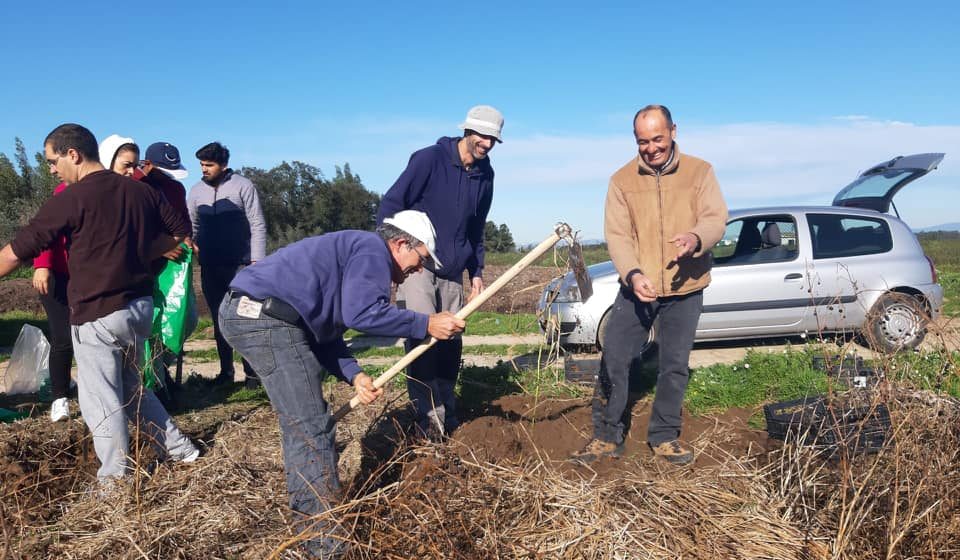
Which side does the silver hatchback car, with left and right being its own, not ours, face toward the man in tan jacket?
left

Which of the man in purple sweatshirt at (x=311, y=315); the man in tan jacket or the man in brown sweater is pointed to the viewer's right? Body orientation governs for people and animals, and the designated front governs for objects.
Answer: the man in purple sweatshirt

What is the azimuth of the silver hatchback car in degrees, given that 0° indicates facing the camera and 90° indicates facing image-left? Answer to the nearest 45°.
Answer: approximately 90°

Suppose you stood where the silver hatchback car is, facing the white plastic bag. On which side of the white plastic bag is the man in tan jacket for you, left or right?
left

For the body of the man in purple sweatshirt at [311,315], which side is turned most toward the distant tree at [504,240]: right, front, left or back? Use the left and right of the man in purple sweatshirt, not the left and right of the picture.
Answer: left

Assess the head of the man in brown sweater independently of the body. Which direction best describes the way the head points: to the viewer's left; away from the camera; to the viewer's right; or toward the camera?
to the viewer's left

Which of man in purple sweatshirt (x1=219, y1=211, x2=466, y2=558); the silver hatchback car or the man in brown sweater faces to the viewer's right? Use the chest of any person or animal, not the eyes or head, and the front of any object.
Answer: the man in purple sweatshirt

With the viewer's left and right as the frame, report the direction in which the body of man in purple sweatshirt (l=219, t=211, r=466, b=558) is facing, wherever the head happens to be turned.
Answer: facing to the right of the viewer

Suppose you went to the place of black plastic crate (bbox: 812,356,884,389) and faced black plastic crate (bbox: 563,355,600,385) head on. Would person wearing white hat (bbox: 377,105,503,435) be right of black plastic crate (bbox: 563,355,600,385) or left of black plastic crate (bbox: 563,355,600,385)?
left
